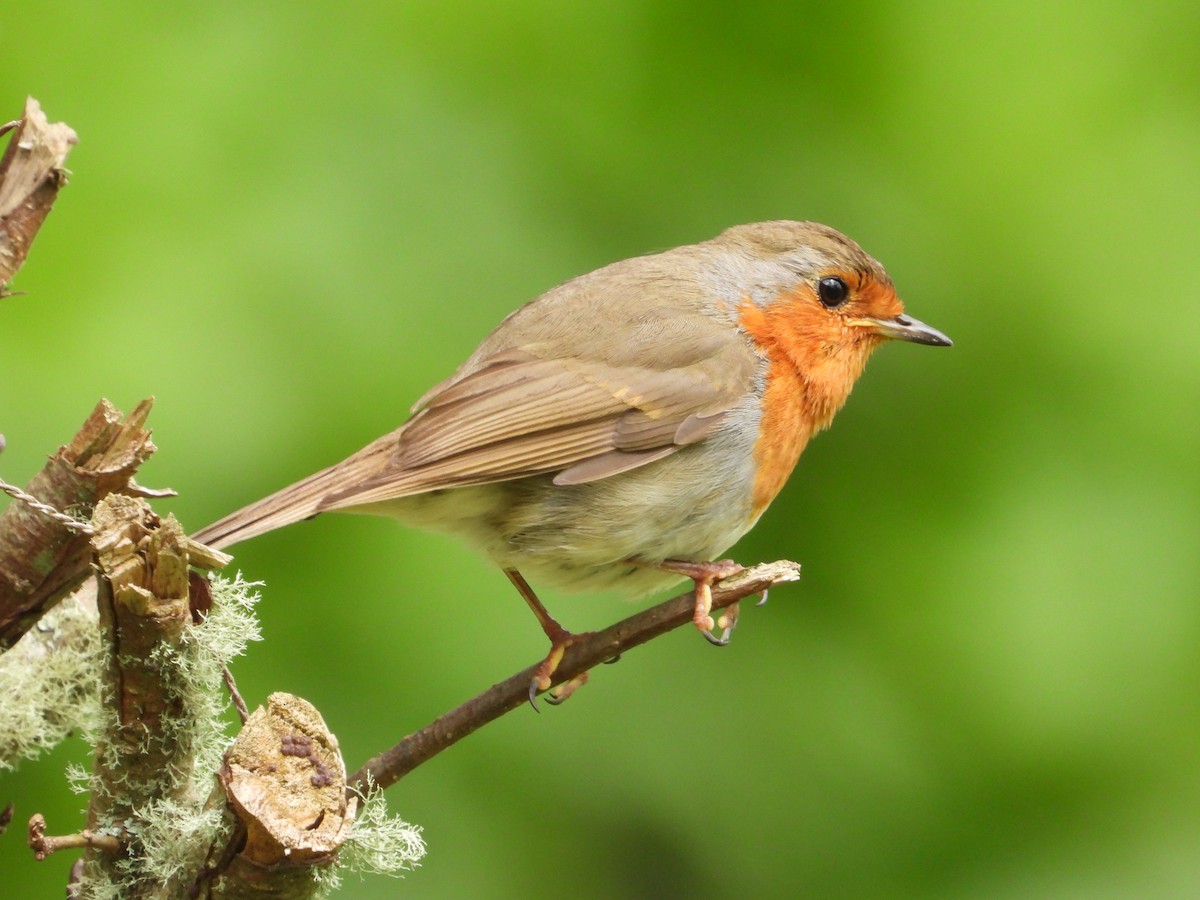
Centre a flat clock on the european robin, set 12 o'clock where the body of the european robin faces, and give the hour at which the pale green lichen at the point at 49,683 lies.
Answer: The pale green lichen is roughly at 5 o'clock from the european robin.

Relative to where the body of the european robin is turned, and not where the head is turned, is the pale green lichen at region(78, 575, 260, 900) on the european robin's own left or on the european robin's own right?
on the european robin's own right

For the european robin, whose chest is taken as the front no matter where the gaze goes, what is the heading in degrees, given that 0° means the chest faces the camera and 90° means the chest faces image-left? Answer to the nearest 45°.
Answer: approximately 270°

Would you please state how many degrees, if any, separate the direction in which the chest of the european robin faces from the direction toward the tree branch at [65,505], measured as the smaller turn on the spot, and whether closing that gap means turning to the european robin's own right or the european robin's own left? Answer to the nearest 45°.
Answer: approximately 135° to the european robin's own right

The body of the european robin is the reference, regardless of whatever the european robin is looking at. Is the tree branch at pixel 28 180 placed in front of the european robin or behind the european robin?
behind
